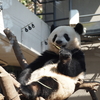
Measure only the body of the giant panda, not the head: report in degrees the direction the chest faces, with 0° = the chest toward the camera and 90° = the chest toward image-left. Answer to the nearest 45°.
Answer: approximately 45°
